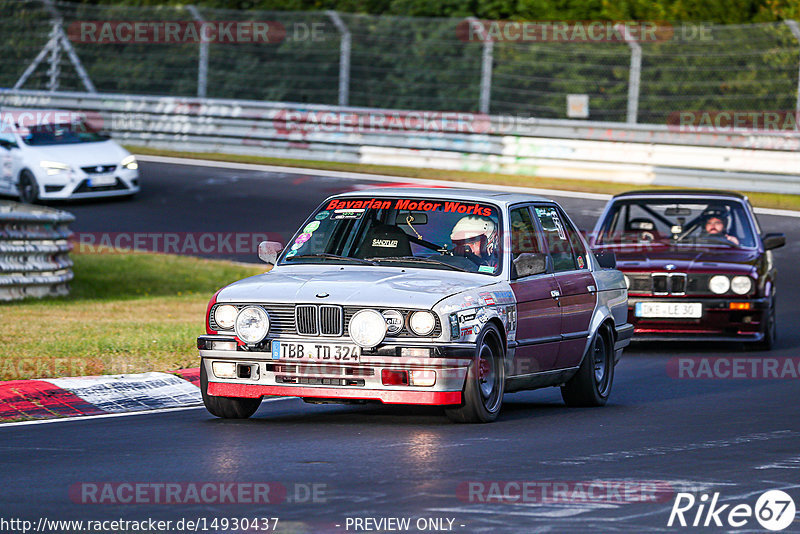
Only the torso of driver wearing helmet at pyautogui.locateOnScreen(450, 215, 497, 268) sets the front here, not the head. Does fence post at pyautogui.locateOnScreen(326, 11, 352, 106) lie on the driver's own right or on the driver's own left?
on the driver's own right

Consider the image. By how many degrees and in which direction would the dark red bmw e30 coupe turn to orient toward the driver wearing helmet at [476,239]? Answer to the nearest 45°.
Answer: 0° — it already faces them

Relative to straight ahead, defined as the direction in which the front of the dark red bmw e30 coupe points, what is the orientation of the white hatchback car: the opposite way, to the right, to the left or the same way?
to the left

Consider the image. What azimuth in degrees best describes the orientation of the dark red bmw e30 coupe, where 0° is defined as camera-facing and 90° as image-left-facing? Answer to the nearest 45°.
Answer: approximately 0°

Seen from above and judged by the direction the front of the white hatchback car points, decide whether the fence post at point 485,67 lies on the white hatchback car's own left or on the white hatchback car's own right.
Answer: on the white hatchback car's own left

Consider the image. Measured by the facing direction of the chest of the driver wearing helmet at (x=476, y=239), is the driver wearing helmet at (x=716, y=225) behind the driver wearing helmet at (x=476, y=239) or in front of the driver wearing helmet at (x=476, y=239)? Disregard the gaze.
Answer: behind

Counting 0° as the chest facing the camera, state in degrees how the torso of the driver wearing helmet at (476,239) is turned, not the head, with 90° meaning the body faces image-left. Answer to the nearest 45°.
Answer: approximately 45°

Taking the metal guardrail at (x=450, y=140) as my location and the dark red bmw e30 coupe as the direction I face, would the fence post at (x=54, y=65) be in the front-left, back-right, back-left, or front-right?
back-right

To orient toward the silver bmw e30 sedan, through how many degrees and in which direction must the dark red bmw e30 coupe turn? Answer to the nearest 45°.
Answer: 0° — it already faces it

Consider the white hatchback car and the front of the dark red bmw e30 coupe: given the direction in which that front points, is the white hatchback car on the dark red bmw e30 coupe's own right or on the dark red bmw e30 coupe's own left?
on the dark red bmw e30 coupe's own right

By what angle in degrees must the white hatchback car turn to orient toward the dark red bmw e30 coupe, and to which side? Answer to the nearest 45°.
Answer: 0° — it already faces it

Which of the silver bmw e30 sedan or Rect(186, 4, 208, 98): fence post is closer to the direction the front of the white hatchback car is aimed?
the silver bmw e30 sedan

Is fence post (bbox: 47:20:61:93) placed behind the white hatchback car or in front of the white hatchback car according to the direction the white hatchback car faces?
behind

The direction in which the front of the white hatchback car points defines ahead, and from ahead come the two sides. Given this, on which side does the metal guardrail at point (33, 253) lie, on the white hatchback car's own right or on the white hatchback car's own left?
on the white hatchback car's own right

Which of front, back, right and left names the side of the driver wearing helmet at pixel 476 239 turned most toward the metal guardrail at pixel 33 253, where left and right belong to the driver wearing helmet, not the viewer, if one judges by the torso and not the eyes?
right
